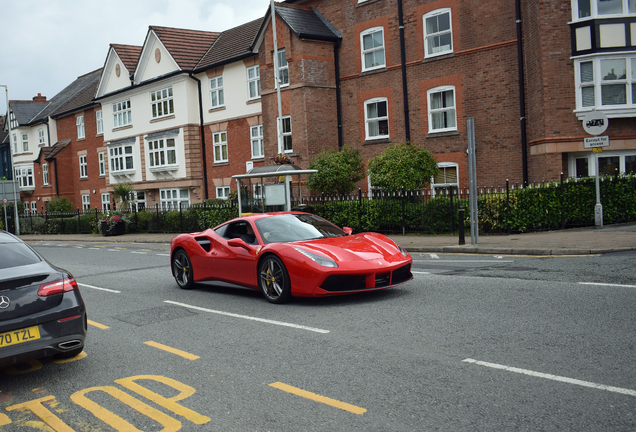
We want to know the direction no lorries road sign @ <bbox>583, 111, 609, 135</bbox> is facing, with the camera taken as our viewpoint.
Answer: facing the viewer

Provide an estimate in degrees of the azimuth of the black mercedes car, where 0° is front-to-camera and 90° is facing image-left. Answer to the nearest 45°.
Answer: approximately 135°

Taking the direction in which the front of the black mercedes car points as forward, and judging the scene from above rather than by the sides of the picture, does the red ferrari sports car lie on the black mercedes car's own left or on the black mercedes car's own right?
on the black mercedes car's own right

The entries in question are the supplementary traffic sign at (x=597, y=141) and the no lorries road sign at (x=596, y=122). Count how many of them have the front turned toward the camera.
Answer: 2

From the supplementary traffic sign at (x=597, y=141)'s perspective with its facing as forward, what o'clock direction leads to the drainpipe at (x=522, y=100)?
The drainpipe is roughly at 5 o'clock from the supplementary traffic sign.

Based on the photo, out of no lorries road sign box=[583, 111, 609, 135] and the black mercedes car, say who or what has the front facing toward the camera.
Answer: the no lorries road sign

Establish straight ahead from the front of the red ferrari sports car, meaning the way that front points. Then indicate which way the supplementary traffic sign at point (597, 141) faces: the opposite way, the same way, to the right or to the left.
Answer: to the right

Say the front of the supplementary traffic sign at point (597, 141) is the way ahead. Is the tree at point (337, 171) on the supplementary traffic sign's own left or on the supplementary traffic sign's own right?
on the supplementary traffic sign's own right

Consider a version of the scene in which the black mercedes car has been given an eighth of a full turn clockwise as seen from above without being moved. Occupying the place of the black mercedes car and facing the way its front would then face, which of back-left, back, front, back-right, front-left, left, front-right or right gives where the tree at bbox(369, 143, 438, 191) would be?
front-right

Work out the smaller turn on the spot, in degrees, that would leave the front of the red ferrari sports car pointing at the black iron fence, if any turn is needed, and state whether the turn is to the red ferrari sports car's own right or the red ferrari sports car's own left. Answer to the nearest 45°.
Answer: approximately 90° to the red ferrari sports car's own left

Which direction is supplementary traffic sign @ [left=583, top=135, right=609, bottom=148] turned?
toward the camera

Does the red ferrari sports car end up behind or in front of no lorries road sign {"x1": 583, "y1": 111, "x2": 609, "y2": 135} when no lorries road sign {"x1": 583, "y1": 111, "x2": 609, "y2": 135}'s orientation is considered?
in front
